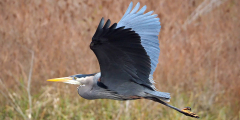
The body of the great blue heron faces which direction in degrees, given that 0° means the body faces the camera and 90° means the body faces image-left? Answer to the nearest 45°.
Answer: approximately 90°
